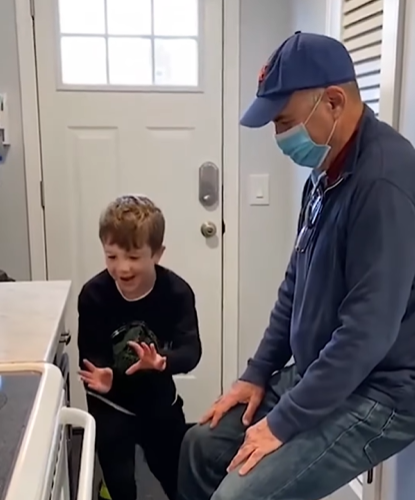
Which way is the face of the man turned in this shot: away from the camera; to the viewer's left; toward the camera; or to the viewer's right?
to the viewer's left

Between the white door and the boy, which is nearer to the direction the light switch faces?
the boy

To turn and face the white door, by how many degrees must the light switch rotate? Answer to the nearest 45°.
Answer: approximately 90° to its right

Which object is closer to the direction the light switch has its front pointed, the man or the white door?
the man

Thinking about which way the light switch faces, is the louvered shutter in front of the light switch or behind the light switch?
in front

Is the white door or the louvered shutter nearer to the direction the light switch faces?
the louvered shutter

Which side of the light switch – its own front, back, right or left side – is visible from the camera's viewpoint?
front

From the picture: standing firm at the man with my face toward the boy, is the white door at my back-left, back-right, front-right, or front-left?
front-right

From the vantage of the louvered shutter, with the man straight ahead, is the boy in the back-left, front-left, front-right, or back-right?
front-right

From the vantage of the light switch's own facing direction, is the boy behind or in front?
in front

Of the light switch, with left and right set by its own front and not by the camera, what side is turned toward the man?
front
